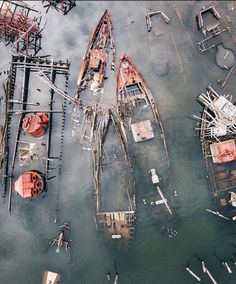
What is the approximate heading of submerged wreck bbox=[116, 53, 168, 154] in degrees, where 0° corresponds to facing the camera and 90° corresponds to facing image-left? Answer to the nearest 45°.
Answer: approximately 180°

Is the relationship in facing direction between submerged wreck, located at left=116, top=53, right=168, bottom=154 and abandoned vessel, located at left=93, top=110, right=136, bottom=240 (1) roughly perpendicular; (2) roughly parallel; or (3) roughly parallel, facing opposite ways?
roughly parallel

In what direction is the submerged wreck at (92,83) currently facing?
away from the camera

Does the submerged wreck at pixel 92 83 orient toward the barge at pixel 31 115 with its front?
no

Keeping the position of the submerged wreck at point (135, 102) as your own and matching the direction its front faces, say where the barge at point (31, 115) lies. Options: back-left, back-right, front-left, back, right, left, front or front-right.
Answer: left

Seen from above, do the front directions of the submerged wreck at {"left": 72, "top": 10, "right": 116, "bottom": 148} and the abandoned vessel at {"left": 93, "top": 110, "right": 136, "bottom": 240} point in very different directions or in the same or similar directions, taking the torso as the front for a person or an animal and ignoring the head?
same or similar directions

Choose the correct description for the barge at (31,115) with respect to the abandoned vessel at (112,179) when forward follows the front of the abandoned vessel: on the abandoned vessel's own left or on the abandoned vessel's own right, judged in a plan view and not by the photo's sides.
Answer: on the abandoned vessel's own left

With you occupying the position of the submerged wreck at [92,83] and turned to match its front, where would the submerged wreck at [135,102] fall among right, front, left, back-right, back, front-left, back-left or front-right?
right

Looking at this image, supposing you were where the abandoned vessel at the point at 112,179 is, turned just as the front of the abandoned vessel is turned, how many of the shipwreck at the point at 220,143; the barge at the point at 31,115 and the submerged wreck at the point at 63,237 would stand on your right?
1

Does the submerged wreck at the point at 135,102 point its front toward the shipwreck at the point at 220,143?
no

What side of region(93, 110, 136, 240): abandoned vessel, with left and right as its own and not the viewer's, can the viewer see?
back

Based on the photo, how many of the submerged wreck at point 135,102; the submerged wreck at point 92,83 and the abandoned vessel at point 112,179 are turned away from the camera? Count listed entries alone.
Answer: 3

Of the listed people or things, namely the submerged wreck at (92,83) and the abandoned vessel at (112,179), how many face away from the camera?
2
